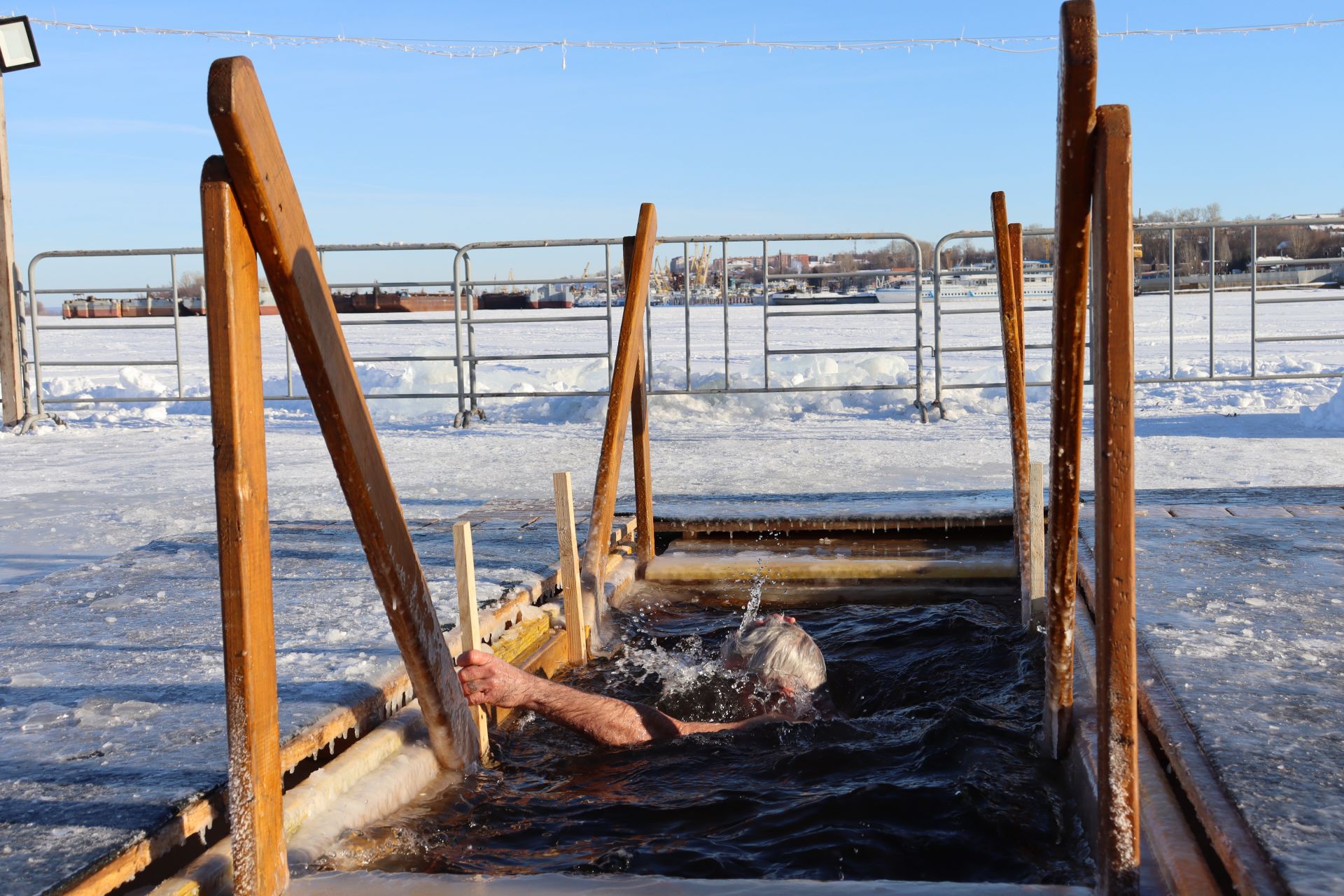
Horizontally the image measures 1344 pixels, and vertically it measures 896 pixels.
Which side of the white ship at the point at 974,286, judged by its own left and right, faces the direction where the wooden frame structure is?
left

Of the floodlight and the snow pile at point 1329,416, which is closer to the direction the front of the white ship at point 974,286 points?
the floodlight

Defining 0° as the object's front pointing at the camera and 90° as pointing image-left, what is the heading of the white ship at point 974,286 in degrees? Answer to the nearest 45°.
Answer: approximately 90°

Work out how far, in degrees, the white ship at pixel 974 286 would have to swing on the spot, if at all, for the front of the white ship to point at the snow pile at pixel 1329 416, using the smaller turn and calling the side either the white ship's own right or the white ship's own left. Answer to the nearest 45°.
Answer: approximately 90° to the white ship's own left

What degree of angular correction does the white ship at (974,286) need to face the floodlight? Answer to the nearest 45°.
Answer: approximately 45° to its left

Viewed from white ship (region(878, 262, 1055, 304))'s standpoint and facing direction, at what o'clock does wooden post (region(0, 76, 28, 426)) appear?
The wooden post is roughly at 10 o'clock from the white ship.

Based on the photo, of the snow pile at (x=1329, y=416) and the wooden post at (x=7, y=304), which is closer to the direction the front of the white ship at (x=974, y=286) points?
the wooden post

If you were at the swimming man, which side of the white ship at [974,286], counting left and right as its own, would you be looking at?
left
